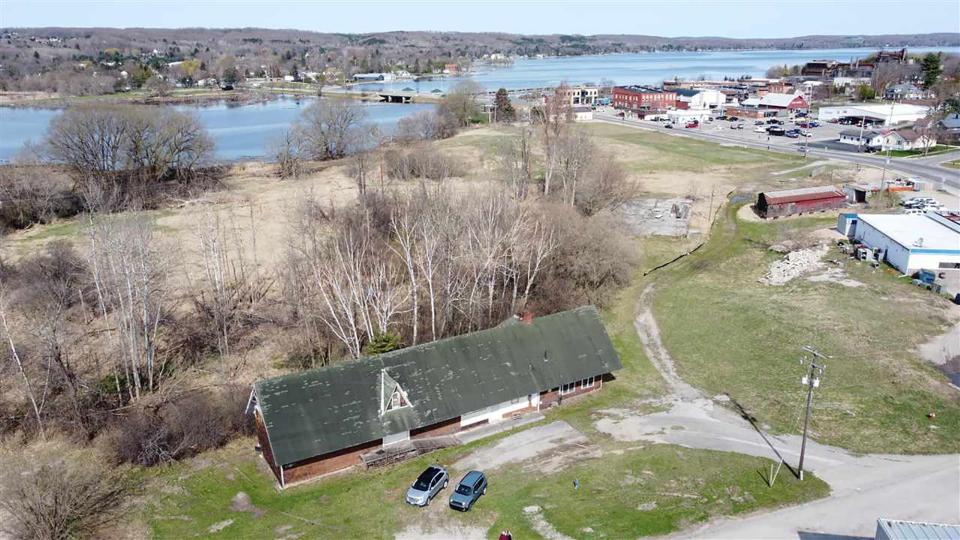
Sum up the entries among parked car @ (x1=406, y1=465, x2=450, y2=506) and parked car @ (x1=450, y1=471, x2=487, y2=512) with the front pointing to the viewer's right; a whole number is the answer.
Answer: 0

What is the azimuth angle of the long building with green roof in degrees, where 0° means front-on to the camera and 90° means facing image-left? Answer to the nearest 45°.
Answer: approximately 315°

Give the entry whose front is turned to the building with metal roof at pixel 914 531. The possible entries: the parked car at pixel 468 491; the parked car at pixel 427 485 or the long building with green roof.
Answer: the long building with green roof

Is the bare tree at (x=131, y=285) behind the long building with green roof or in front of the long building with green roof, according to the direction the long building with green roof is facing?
behind
